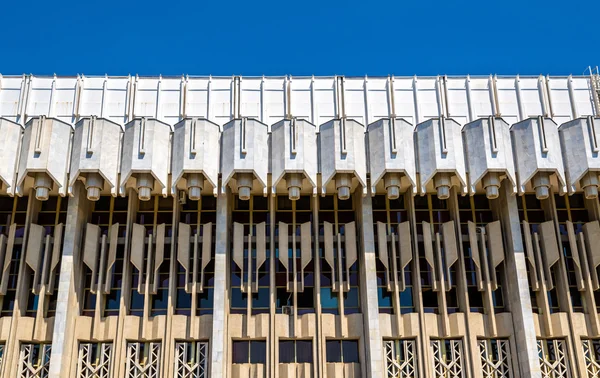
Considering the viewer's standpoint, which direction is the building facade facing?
facing the viewer
